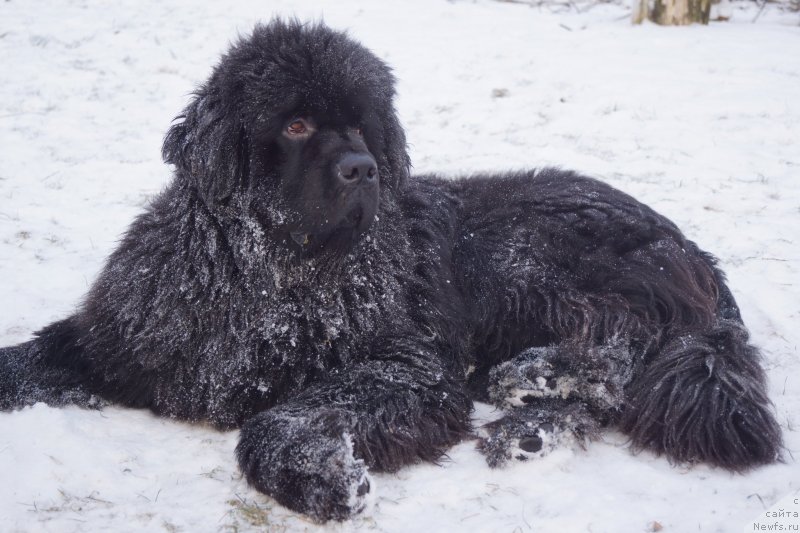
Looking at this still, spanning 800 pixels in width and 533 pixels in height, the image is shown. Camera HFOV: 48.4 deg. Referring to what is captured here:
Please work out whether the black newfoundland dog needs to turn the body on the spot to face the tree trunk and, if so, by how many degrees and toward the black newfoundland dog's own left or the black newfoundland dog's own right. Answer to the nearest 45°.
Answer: approximately 180°
